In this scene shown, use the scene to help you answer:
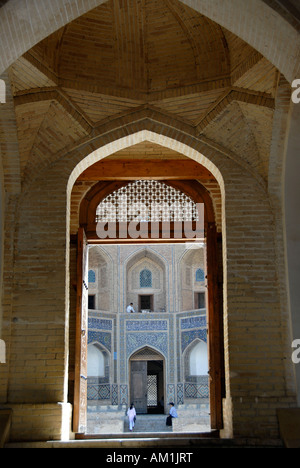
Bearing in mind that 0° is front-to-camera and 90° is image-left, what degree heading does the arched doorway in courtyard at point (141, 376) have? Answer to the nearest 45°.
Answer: approximately 0°

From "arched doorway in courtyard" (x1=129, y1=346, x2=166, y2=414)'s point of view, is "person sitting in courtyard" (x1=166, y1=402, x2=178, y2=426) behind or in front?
in front
